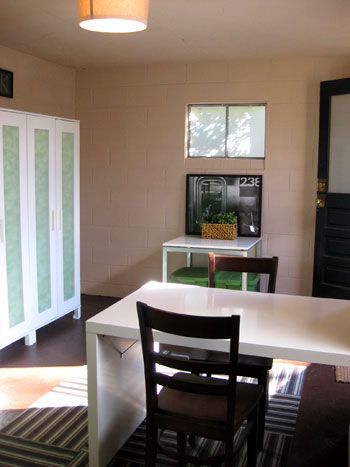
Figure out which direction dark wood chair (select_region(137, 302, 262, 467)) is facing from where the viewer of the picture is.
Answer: facing away from the viewer and to the right of the viewer

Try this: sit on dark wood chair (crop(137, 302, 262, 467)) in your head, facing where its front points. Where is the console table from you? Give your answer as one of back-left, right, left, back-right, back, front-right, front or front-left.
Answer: front-left

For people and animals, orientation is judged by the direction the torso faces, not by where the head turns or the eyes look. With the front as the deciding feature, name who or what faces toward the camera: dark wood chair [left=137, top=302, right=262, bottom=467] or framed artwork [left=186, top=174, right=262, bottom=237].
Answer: the framed artwork

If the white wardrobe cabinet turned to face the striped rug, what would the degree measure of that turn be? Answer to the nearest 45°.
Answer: approximately 45° to its right

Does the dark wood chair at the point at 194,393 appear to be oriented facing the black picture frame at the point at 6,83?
no

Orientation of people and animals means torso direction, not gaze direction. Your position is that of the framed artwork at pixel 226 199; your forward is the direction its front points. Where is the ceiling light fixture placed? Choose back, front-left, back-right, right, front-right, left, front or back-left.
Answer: front

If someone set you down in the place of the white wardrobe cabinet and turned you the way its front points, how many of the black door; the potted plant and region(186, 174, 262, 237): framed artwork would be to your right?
0

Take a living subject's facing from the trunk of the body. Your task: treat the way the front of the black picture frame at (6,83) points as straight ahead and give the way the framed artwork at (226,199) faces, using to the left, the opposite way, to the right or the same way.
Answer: to the right

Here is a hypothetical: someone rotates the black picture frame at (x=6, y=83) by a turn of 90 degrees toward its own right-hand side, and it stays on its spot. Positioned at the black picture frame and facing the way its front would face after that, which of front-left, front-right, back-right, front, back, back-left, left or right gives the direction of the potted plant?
back-left

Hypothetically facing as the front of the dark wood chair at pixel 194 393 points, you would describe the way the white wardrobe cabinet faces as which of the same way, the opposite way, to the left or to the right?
to the right

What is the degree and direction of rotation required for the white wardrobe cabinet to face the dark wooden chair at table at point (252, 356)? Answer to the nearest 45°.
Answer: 0° — it already faces it

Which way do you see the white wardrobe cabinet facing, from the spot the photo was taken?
facing the viewer and to the right of the viewer

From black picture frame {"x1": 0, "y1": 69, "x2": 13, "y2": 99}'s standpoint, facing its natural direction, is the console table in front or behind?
in front

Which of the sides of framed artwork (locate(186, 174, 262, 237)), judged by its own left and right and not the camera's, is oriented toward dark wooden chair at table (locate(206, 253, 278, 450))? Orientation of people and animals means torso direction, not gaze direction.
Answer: front

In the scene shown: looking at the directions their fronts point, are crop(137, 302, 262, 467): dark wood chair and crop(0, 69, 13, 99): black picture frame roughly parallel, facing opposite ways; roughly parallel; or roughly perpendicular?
roughly perpendicular

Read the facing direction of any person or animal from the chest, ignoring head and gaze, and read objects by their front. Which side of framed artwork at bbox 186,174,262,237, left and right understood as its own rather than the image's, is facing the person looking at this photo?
front

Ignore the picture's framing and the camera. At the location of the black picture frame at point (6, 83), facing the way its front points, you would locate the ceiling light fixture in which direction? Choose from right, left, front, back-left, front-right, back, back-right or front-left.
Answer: front-right

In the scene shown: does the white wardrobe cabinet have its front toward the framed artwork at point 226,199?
no

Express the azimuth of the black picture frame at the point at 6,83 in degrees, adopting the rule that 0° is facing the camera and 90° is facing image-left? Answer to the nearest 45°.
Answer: approximately 315°
